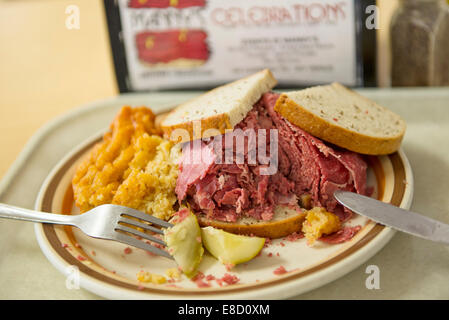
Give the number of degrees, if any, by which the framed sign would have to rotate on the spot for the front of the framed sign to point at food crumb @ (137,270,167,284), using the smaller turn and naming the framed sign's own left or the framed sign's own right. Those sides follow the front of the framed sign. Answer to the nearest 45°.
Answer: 0° — it already faces it

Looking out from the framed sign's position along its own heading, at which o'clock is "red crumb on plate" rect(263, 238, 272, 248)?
The red crumb on plate is roughly at 12 o'clock from the framed sign.

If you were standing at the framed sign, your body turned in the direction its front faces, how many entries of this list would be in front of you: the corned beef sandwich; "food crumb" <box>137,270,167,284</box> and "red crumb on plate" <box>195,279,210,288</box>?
3

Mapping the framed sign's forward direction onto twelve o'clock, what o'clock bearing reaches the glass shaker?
The glass shaker is roughly at 9 o'clock from the framed sign.

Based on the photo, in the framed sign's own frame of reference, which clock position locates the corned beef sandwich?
The corned beef sandwich is roughly at 12 o'clock from the framed sign.

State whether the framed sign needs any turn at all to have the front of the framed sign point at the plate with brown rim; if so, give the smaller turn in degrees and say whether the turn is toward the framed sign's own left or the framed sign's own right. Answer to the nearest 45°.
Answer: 0° — it already faces it

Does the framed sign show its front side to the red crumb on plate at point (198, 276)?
yes

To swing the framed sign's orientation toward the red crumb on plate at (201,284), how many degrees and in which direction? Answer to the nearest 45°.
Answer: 0° — it already faces it

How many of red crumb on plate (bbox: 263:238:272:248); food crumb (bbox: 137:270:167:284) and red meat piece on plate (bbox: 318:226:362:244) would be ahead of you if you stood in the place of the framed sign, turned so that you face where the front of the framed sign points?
3

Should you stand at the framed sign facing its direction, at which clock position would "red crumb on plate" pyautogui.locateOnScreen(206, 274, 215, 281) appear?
The red crumb on plate is roughly at 12 o'clock from the framed sign.

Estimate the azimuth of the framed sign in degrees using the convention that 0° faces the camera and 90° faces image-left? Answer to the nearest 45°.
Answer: approximately 0°

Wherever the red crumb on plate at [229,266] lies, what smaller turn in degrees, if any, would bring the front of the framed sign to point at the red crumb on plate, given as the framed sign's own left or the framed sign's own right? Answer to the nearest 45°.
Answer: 0° — it already faces it
